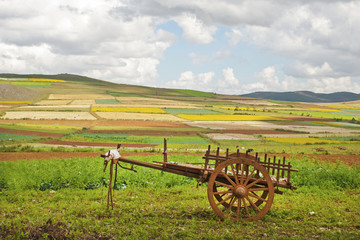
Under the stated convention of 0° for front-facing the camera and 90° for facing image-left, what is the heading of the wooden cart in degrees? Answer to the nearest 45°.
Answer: approximately 90°
